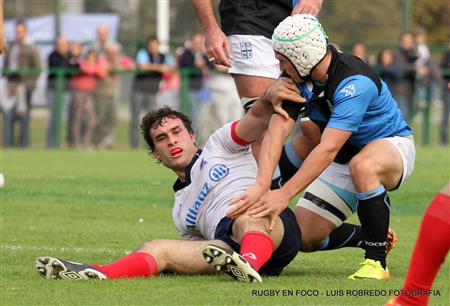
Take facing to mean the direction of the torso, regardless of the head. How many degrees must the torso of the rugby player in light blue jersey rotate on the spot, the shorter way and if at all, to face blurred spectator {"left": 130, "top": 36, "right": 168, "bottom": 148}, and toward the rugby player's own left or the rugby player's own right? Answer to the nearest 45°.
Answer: approximately 90° to the rugby player's own right

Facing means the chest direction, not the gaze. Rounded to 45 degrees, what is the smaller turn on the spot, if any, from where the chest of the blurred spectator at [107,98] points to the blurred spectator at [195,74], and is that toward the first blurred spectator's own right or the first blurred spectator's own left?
approximately 90° to the first blurred spectator's own left

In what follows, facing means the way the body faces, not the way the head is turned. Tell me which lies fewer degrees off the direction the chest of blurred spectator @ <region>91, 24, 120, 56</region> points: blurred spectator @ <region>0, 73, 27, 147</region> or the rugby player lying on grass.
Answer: the rugby player lying on grass

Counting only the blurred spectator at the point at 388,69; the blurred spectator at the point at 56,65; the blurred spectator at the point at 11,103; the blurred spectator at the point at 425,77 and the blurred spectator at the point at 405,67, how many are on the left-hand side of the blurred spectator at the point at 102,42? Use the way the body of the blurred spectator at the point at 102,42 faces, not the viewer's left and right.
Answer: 3

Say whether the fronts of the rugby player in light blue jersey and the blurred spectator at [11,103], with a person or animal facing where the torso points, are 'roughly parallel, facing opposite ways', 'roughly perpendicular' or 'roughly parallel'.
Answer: roughly perpendicular

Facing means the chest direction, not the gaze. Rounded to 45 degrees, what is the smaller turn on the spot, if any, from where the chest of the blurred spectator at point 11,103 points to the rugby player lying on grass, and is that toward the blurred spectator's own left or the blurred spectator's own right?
0° — they already face them

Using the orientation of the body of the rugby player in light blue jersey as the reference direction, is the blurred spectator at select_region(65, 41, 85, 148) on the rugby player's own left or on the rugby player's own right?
on the rugby player's own right

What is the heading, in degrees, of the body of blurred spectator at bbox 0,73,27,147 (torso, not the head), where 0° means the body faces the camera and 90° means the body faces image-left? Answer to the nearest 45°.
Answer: approximately 0°

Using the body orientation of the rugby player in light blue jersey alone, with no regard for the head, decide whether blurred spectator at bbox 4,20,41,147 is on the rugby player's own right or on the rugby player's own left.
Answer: on the rugby player's own right

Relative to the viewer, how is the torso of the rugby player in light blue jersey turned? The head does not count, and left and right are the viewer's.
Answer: facing to the left of the viewer

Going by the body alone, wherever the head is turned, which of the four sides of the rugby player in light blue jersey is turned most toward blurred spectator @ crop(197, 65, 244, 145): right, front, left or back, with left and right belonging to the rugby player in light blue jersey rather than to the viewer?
right
